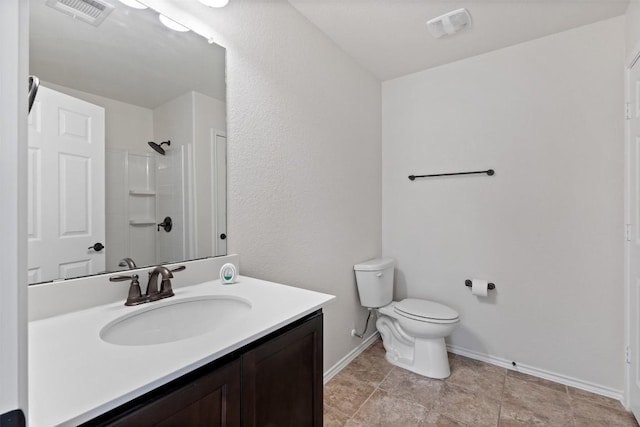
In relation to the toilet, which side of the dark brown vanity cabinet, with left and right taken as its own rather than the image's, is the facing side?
left

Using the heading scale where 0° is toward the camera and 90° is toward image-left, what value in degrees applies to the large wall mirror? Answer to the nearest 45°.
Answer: approximately 315°

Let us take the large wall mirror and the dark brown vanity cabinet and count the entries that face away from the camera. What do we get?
0

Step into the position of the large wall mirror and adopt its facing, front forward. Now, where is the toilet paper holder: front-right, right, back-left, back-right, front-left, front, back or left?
front-left

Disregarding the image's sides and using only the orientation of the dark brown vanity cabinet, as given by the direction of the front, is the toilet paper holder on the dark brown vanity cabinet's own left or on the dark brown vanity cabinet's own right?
on the dark brown vanity cabinet's own left

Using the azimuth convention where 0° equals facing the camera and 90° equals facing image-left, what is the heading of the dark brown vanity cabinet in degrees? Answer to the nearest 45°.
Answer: approximately 315°

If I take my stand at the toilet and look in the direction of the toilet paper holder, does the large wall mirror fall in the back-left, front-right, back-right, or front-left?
back-right
